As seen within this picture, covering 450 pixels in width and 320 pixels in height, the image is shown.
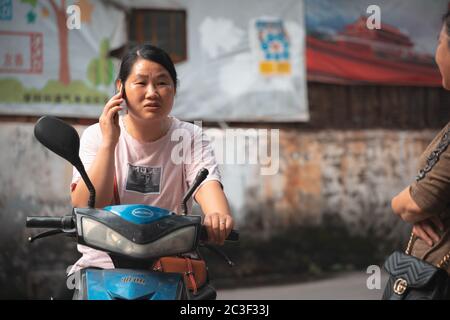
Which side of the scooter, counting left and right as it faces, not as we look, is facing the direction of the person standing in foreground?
left

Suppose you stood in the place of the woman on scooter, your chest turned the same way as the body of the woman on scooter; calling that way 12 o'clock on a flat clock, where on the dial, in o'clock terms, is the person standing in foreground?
The person standing in foreground is roughly at 10 o'clock from the woman on scooter.

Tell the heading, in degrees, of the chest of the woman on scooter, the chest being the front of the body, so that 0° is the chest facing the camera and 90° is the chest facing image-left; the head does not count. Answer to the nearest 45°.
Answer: approximately 0°
